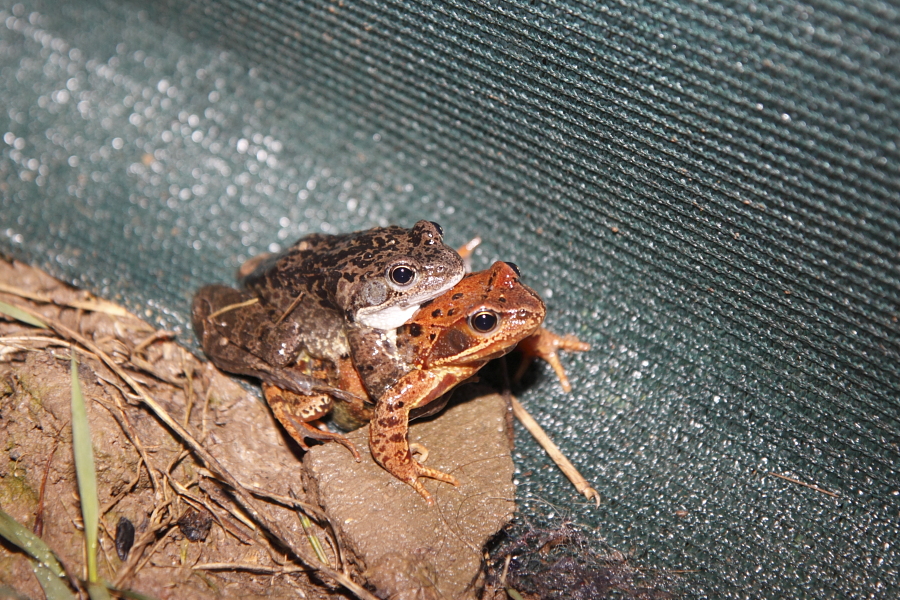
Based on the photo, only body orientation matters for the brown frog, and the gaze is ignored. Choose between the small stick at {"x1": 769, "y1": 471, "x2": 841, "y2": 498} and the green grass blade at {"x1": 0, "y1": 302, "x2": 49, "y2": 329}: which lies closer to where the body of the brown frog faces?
the small stick

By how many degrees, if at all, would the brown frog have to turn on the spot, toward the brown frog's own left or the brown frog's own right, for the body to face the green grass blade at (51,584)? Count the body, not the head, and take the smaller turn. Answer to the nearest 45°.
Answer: approximately 135° to the brown frog's own right

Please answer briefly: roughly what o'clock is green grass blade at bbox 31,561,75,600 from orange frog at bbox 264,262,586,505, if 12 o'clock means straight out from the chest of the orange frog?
The green grass blade is roughly at 5 o'clock from the orange frog.

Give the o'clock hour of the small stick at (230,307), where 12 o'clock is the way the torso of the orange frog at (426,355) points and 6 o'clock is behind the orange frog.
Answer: The small stick is roughly at 7 o'clock from the orange frog.

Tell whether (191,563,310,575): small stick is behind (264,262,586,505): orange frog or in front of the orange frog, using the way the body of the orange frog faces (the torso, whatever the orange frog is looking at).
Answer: behind

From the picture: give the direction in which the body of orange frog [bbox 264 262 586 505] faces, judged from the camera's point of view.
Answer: to the viewer's right

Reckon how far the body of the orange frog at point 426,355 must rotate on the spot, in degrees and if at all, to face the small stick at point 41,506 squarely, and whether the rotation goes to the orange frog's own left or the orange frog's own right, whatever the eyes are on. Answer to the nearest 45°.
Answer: approximately 180°

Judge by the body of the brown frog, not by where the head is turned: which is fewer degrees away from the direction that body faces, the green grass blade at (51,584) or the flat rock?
the flat rock

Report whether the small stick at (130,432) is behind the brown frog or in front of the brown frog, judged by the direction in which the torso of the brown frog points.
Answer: behind

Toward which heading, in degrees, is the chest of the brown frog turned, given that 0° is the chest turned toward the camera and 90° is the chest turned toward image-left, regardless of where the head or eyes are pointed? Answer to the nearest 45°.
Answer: approximately 270°
